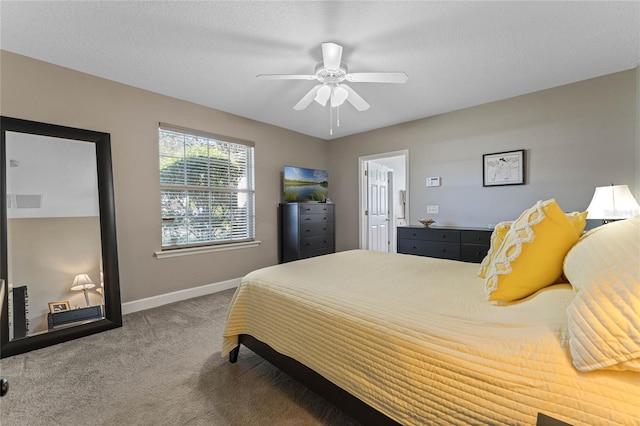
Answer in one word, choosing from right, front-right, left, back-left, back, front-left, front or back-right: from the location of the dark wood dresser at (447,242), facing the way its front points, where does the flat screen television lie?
front-right

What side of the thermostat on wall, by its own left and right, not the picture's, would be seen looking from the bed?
front

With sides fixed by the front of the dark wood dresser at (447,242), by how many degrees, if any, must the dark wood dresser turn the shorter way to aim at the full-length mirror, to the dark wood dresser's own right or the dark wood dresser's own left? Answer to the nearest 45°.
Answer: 0° — it already faces it

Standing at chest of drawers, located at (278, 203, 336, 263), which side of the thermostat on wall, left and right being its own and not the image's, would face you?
right

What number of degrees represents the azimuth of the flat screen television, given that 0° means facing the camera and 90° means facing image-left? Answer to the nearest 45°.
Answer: approximately 315°

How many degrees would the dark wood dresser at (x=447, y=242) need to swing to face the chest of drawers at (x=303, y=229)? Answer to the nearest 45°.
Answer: approximately 45° to its right

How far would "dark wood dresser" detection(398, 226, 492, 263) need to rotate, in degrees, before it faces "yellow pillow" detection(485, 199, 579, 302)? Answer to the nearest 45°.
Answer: approximately 45° to its left

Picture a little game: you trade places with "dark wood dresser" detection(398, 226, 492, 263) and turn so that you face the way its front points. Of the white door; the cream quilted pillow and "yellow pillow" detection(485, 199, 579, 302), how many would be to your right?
1
